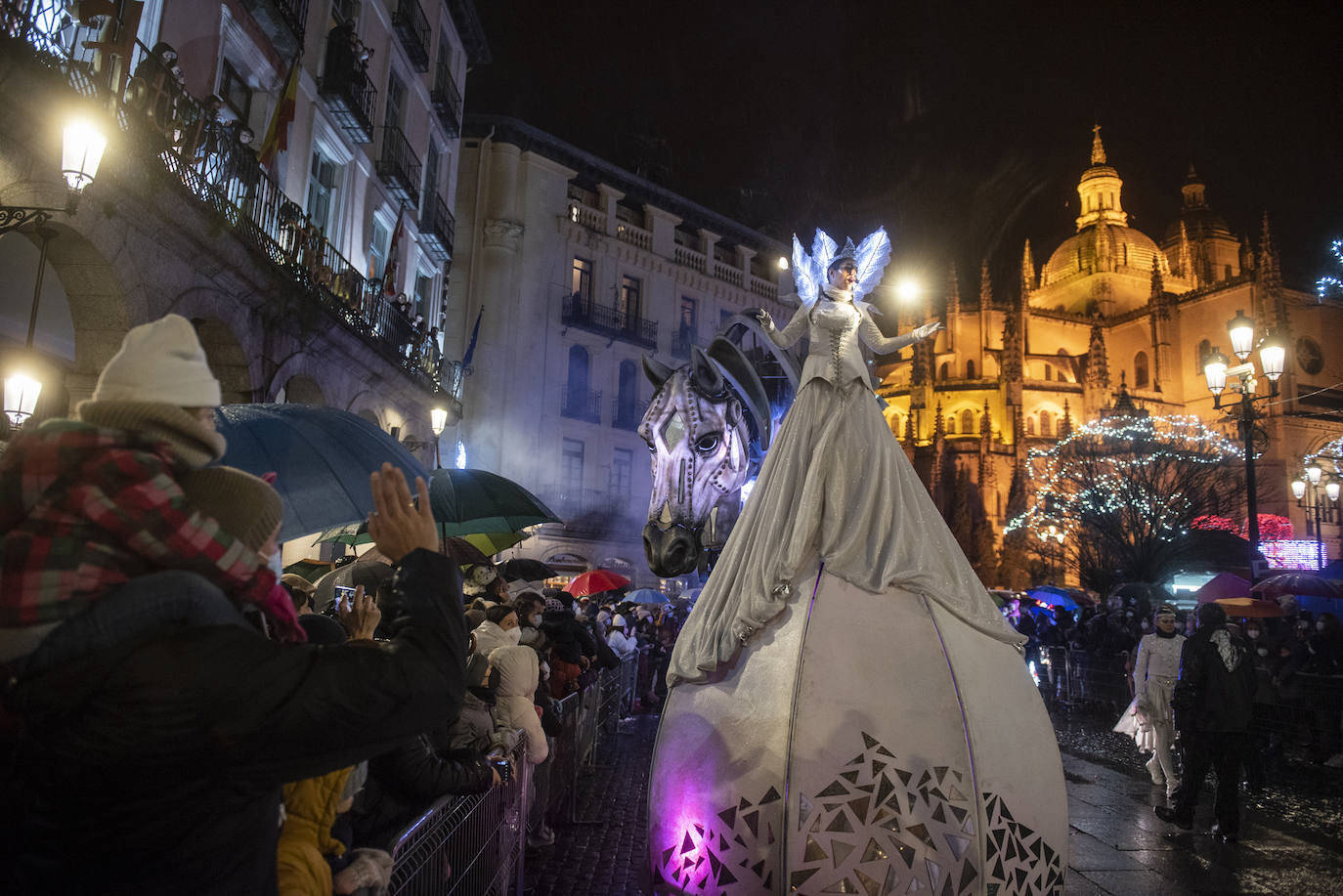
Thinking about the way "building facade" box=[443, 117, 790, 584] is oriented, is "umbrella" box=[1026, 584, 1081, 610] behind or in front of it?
in front

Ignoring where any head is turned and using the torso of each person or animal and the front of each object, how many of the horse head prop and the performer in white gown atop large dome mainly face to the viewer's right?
0

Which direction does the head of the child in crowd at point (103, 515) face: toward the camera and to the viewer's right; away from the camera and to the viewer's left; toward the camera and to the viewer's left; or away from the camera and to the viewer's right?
away from the camera and to the viewer's right

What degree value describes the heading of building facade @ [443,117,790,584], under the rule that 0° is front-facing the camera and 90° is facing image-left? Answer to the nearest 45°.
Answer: approximately 315°

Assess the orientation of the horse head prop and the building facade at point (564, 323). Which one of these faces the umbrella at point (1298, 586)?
the building facade

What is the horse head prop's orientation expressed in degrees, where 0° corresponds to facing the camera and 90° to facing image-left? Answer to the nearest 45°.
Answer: approximately 45°

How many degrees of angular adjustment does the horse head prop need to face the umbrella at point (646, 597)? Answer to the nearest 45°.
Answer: approximately 135° to its right

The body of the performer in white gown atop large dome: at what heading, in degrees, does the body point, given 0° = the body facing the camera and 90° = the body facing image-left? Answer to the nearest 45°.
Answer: approximately 0°
